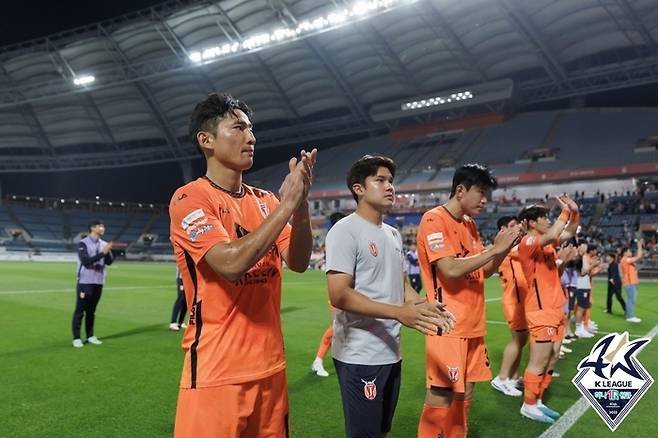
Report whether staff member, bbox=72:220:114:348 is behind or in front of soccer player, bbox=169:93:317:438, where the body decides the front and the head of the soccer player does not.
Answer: behind

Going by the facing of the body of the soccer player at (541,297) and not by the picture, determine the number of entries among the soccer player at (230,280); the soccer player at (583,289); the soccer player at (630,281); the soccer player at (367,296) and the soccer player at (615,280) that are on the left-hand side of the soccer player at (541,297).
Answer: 3

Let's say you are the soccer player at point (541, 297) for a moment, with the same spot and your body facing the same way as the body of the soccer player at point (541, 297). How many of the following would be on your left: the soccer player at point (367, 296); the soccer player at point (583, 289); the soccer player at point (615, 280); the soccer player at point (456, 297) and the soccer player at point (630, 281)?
3

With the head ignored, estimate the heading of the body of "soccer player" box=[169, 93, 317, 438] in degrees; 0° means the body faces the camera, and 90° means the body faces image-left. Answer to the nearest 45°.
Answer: approximately 315°

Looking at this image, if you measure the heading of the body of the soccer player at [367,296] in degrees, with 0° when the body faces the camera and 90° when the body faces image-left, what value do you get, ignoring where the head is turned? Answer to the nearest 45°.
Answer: approximately 315°

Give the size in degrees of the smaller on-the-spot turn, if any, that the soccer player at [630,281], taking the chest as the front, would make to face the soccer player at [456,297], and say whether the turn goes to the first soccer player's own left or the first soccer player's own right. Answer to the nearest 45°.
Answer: approximately 90° to the first soccer player's own right

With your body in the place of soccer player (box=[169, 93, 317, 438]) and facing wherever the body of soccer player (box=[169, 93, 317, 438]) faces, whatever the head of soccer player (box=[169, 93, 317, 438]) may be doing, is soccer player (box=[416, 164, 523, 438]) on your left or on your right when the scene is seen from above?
on your left
